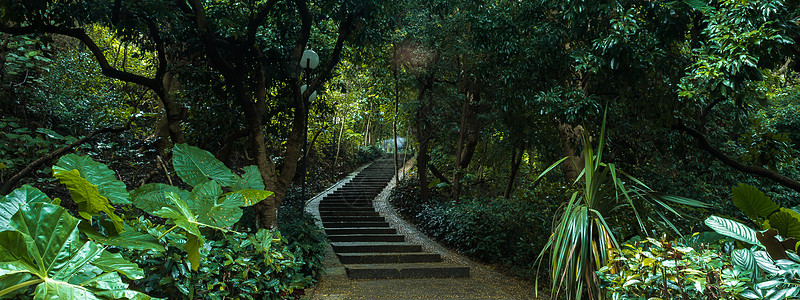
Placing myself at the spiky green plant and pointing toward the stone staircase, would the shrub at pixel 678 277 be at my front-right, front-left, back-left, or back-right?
back-left

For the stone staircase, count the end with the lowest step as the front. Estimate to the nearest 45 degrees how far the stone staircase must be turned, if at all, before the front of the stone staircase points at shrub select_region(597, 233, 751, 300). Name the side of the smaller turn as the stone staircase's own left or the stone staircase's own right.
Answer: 0° — it already faces it

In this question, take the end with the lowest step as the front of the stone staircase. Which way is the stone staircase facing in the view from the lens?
facing the viewer

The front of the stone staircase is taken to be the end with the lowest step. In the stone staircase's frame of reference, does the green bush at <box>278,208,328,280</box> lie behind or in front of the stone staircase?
in front

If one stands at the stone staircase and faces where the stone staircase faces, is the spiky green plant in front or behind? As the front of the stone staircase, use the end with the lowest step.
in front
